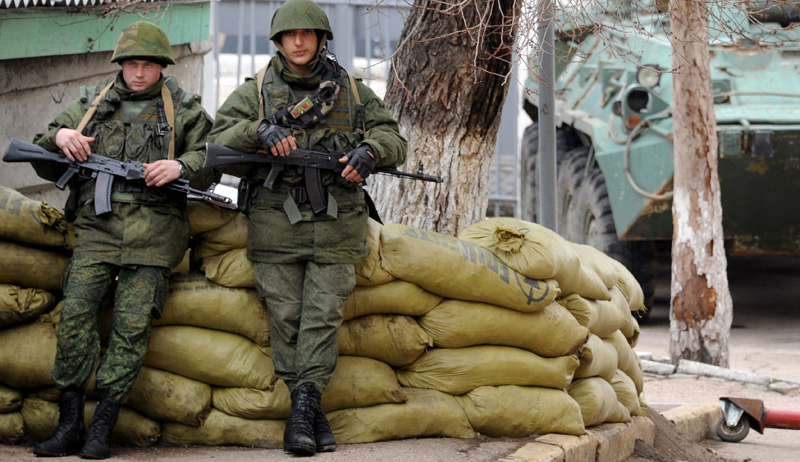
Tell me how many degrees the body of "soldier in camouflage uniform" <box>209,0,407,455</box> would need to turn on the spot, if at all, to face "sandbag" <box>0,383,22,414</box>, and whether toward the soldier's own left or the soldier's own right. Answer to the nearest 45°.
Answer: approximately 90° to the soldier's own right

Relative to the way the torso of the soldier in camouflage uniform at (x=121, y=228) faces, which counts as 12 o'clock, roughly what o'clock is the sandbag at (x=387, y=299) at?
The sandbag is roughly at 9 o'clock from the soldier in camouflage uniform.

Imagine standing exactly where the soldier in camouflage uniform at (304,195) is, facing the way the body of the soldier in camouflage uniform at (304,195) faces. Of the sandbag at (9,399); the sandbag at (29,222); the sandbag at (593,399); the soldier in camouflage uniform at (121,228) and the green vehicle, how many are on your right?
3

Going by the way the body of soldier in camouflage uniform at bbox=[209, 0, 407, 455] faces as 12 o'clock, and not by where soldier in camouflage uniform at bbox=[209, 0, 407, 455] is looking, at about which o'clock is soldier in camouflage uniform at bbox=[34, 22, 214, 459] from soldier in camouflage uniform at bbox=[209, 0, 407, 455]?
soldier in camouflage uniform at bbox=[34, 22, 214, 459] is roughly at 3 o'clock from soldier in camouflage uniform at bbox=[209, 0, 407, 455].

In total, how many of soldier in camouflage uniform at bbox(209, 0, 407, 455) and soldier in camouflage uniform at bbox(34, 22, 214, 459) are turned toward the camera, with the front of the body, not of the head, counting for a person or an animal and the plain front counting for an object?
2

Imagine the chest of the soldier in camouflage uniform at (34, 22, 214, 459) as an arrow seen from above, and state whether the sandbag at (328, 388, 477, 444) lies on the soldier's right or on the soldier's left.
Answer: on the soldier's left

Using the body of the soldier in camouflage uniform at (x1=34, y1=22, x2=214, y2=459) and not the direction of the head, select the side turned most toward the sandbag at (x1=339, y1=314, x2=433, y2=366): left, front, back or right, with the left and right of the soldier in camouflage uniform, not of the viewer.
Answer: left

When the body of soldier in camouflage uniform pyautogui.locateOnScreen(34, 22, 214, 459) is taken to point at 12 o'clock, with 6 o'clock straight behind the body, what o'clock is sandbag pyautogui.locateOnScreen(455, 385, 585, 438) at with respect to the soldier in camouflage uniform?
The sandbag is roughly at 9 o'clock from the soldier in camouflage uniform.

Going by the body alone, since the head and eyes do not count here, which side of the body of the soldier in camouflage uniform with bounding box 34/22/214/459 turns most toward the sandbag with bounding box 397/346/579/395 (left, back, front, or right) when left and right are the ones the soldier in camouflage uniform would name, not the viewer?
left

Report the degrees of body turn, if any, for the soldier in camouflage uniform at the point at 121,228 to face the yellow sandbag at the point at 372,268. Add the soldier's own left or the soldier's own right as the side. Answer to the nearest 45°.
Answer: approximately 90° to the soldier's own left
